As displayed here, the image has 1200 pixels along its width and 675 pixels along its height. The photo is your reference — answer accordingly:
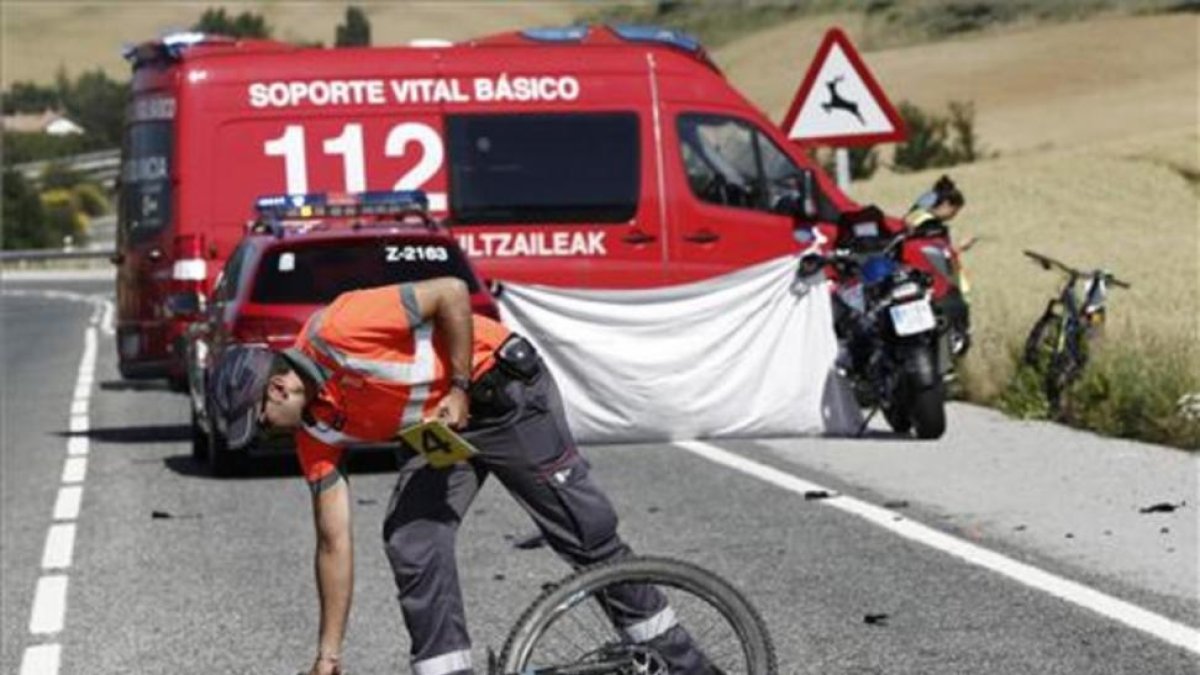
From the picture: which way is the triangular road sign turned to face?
toward the camera

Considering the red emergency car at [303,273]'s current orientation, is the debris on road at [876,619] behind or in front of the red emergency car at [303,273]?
behind

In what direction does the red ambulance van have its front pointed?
to the viewer's right

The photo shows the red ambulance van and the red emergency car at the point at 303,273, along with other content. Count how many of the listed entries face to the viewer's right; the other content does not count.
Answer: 1

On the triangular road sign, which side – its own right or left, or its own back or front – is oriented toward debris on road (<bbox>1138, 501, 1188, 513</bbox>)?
front

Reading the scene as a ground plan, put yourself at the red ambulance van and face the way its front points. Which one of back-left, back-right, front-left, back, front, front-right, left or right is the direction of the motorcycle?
front-right

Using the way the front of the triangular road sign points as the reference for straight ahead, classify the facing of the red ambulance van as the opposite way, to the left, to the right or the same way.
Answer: to the left

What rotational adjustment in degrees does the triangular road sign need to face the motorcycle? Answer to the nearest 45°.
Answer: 0° — it already faces it

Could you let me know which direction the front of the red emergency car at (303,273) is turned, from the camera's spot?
facing away from the viewer

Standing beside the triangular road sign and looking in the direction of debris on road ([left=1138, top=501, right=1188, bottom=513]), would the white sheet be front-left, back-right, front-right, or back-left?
front-right

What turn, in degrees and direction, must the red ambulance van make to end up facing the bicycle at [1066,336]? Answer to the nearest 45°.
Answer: approximately 45° to its right

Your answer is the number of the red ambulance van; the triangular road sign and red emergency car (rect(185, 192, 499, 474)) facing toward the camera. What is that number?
1

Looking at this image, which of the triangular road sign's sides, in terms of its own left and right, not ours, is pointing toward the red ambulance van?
right

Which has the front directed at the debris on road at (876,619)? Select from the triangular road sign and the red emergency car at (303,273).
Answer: the triangular road sign

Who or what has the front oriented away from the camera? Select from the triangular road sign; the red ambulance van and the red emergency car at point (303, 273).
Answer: the red emergency car

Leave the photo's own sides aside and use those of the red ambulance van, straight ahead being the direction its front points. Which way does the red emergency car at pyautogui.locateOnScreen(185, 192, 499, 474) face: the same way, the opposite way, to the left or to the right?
to the left
